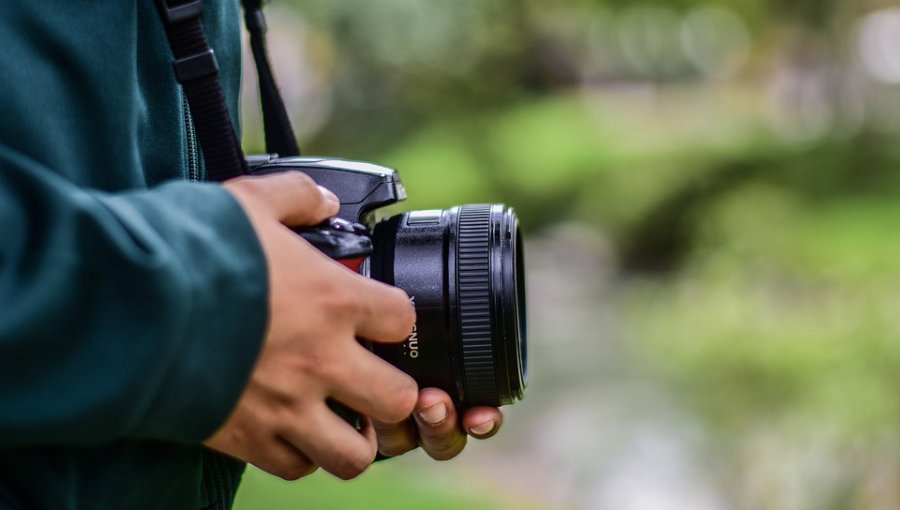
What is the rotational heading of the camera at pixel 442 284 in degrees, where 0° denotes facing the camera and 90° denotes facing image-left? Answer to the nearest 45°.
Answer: approximately 270°

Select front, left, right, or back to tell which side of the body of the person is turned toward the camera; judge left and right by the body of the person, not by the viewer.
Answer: right
